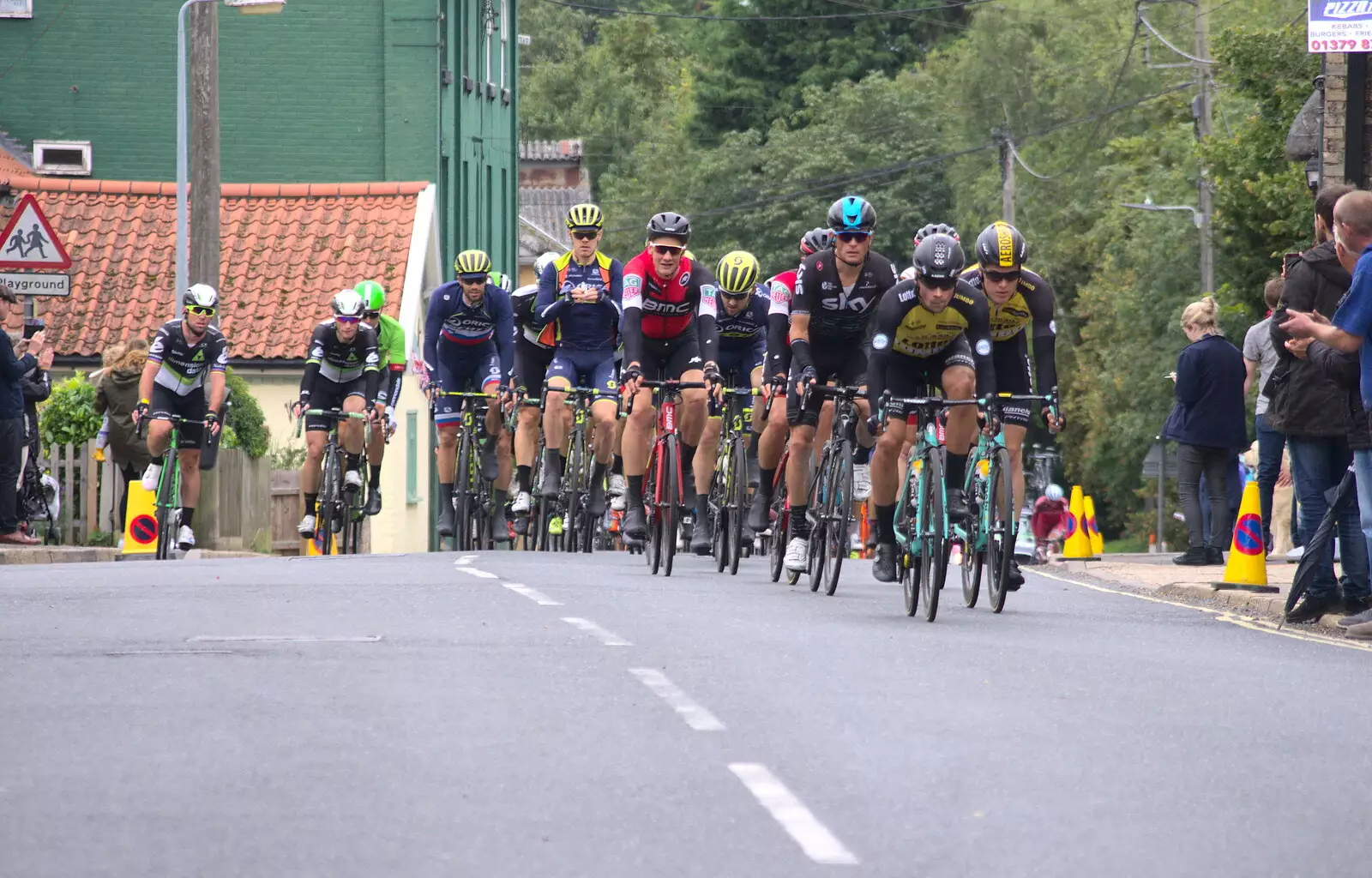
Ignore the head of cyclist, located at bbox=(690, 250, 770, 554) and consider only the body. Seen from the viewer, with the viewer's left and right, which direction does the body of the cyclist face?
facing the viewer

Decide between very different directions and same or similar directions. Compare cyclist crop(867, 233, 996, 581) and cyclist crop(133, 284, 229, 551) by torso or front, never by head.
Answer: same or similar directions

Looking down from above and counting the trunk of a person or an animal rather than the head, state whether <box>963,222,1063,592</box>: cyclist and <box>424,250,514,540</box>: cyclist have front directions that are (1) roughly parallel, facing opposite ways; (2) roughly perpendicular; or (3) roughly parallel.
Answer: roughly parallel

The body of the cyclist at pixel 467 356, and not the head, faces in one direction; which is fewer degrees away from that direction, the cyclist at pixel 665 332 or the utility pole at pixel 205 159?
the cyclist

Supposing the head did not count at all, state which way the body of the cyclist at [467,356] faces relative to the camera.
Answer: toward the camera

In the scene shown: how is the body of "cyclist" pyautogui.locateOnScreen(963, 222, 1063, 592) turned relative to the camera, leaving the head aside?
toward the camera

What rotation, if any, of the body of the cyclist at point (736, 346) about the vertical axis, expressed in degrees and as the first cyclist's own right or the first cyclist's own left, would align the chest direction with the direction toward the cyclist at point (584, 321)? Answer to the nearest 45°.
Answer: approximately 135° to the first cyclist's own right

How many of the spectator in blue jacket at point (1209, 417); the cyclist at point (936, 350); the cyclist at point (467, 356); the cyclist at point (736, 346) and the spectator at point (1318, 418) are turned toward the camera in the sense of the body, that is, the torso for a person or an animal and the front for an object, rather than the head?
3

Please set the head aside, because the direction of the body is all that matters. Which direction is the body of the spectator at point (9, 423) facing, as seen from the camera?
to the viewer's right

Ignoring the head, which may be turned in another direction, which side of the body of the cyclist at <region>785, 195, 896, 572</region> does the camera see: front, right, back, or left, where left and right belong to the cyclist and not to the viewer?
front

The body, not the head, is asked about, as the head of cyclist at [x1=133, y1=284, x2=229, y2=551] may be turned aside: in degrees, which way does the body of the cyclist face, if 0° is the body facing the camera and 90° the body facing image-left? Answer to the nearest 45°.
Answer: approximately 0°

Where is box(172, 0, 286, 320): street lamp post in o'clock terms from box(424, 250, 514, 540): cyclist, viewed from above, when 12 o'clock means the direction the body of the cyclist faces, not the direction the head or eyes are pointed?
The street lamp post is roughly at 5 o'clock from the cyclist.
